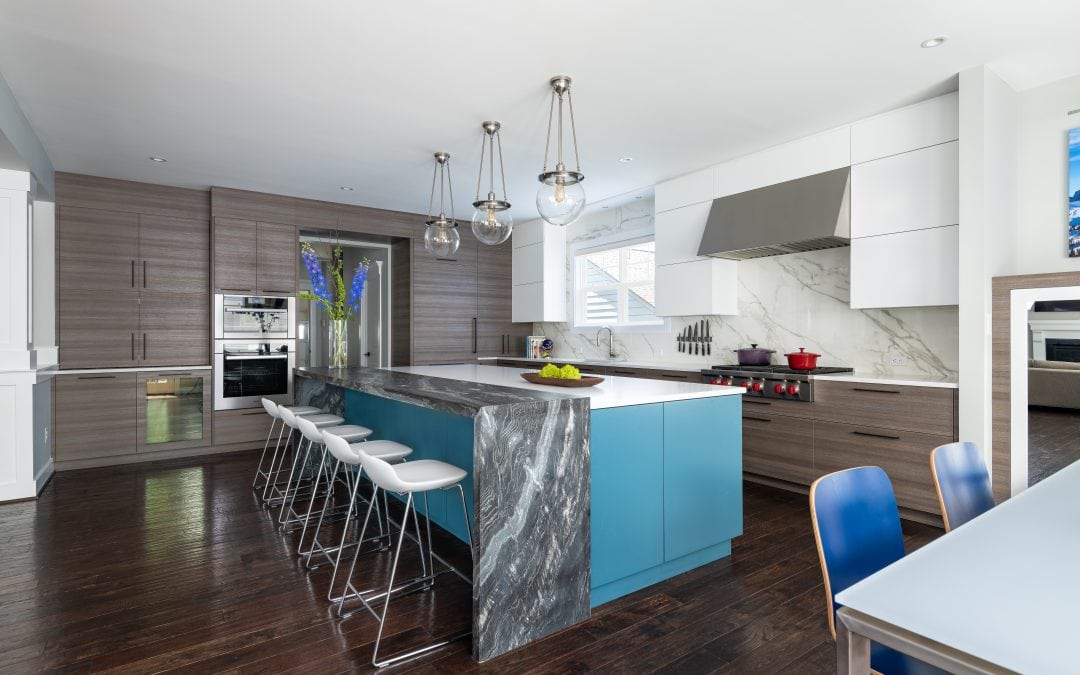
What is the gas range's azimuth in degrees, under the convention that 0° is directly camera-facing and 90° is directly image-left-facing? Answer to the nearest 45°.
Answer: approximately 45°

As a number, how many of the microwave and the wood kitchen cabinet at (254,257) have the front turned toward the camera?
2

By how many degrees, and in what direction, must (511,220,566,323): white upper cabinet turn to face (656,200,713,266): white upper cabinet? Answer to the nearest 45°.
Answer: approximately 90° to its left

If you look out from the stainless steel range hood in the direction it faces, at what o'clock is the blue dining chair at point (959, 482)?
The blue dining chair is roughly at 10 o'clock from the stainless steel range hood.

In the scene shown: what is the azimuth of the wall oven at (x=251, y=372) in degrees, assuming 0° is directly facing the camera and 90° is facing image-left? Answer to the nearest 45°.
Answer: approximately 0°

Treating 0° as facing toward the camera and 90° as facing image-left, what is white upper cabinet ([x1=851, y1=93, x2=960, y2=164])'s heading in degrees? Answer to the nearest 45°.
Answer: approximately 45°

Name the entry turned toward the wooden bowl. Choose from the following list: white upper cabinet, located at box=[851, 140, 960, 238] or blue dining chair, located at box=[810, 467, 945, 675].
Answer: the white upper cabinet

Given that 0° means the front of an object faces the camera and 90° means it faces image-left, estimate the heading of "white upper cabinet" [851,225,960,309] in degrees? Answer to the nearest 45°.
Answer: approximately 45°
